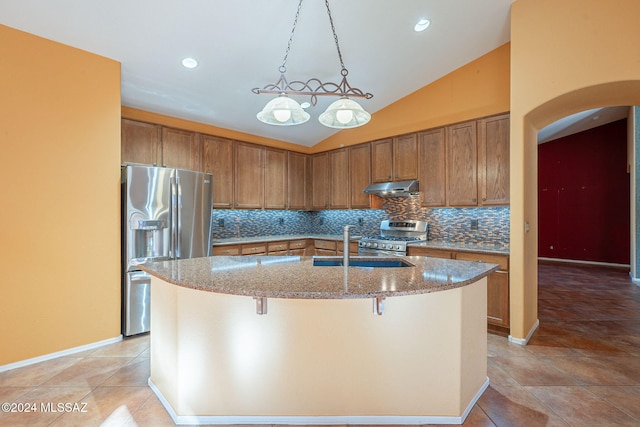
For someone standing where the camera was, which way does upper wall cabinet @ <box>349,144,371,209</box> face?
facing the viewer and to the left of the viewer

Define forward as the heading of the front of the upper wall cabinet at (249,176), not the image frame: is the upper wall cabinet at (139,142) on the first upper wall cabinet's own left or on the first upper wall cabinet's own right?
on the first upper wall cabinet's own right

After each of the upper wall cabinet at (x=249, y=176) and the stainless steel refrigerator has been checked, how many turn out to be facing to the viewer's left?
0

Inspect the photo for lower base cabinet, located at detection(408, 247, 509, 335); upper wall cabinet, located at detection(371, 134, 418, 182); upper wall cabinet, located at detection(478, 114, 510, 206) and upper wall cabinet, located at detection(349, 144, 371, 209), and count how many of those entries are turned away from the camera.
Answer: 0

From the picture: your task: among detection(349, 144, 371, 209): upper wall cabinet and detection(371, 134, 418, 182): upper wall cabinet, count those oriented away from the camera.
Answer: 0

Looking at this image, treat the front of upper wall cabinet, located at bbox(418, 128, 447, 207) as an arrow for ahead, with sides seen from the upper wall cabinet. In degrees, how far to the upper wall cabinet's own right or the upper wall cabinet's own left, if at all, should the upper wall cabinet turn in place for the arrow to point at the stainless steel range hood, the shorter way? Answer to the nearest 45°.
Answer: approximately 45° to the upper wall cabinet's own right

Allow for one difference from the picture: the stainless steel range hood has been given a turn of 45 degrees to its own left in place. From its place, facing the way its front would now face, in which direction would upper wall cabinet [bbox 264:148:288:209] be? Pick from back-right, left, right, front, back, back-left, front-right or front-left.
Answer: right

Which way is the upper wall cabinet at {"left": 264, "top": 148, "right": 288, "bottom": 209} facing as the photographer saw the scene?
facing the viewer and to the right of the viewer

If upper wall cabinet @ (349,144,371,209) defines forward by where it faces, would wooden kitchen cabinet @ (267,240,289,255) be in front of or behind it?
in front
